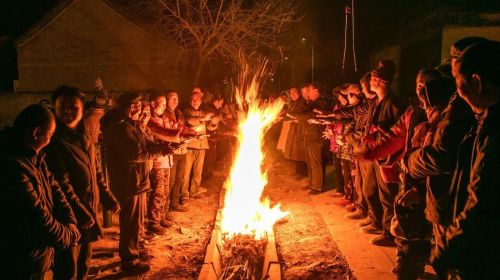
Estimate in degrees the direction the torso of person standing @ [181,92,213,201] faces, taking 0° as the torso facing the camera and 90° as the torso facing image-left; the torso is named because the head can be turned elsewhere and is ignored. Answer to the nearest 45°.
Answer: approximately 315°

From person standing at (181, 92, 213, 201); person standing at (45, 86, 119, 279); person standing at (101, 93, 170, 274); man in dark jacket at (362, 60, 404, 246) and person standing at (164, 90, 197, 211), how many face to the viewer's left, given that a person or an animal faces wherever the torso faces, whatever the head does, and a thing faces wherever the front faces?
1

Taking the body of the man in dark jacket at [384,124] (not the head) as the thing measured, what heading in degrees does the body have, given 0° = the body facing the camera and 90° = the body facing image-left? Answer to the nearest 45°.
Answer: approximately 90°

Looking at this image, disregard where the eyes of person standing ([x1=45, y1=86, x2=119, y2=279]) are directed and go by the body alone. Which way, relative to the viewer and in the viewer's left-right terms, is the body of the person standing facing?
facing the viewer and to the right of the viewer

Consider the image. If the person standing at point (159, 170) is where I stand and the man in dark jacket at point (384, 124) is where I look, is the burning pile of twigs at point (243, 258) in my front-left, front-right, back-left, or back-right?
front-right

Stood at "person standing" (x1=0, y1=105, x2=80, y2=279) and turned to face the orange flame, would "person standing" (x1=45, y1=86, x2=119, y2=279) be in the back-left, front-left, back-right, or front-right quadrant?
front-left

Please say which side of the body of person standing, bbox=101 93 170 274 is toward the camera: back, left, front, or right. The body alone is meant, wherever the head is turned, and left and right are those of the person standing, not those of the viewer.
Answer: right

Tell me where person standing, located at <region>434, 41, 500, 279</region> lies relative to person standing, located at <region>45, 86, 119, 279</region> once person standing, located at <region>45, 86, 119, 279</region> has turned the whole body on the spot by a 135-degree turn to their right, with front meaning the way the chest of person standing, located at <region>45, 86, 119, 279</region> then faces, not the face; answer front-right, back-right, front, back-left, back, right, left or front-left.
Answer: back-left

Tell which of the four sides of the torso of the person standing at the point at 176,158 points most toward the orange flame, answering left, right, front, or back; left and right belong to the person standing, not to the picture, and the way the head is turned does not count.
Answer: front

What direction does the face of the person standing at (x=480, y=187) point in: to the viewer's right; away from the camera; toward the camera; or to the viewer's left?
to the viewer's left

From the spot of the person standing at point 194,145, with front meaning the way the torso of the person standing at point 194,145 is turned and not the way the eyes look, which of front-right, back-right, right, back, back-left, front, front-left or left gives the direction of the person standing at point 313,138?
front-left

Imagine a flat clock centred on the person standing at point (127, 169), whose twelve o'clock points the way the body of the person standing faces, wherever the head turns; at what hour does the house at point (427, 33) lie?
The house is roughly at 11 o'clock from the person standing.

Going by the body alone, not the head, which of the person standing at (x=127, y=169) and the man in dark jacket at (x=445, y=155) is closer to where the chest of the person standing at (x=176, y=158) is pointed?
the man in dark jacket

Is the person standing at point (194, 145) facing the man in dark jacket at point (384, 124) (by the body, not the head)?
yes
